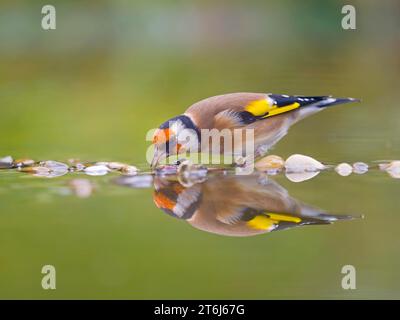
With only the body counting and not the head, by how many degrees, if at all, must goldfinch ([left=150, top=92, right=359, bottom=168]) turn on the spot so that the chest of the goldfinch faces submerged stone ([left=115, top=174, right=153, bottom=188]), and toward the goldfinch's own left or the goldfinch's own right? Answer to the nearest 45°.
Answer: approximately 45° to the goldfinch's own left

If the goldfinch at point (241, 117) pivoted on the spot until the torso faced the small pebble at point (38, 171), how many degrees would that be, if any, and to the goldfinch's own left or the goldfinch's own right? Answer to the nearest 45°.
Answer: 0° — it already faces it

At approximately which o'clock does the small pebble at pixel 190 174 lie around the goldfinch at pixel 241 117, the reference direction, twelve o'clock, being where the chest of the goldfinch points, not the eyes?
The small pebble is roughly at 10 o'clock from the goldfinch.

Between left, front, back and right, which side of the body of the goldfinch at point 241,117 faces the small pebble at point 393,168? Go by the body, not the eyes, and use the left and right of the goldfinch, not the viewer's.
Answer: back

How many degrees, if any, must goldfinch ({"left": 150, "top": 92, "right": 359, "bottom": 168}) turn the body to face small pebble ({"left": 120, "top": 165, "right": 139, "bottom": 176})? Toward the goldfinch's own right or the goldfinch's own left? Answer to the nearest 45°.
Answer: approximately 45° to the goldfinch's own left

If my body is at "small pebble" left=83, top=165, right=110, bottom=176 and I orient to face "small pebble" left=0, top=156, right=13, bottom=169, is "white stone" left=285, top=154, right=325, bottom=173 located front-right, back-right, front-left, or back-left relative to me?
back-right

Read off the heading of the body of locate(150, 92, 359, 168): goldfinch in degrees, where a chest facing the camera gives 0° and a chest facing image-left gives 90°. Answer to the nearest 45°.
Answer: approximately 90°

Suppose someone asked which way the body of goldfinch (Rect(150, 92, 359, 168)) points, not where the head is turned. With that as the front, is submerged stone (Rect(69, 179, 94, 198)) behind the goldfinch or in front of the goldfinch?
in front

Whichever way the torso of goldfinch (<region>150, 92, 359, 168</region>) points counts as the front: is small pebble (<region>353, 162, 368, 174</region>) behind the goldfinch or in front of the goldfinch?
behind

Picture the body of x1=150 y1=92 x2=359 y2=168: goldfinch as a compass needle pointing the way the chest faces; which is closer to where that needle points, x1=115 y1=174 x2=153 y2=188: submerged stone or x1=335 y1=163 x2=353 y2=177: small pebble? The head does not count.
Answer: the submerged stone

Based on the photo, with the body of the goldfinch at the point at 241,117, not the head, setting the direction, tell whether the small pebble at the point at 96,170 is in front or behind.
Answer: in front

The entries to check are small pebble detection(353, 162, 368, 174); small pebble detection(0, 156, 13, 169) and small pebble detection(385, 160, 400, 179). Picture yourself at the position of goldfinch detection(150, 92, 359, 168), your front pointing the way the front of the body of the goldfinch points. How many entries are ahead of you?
1
